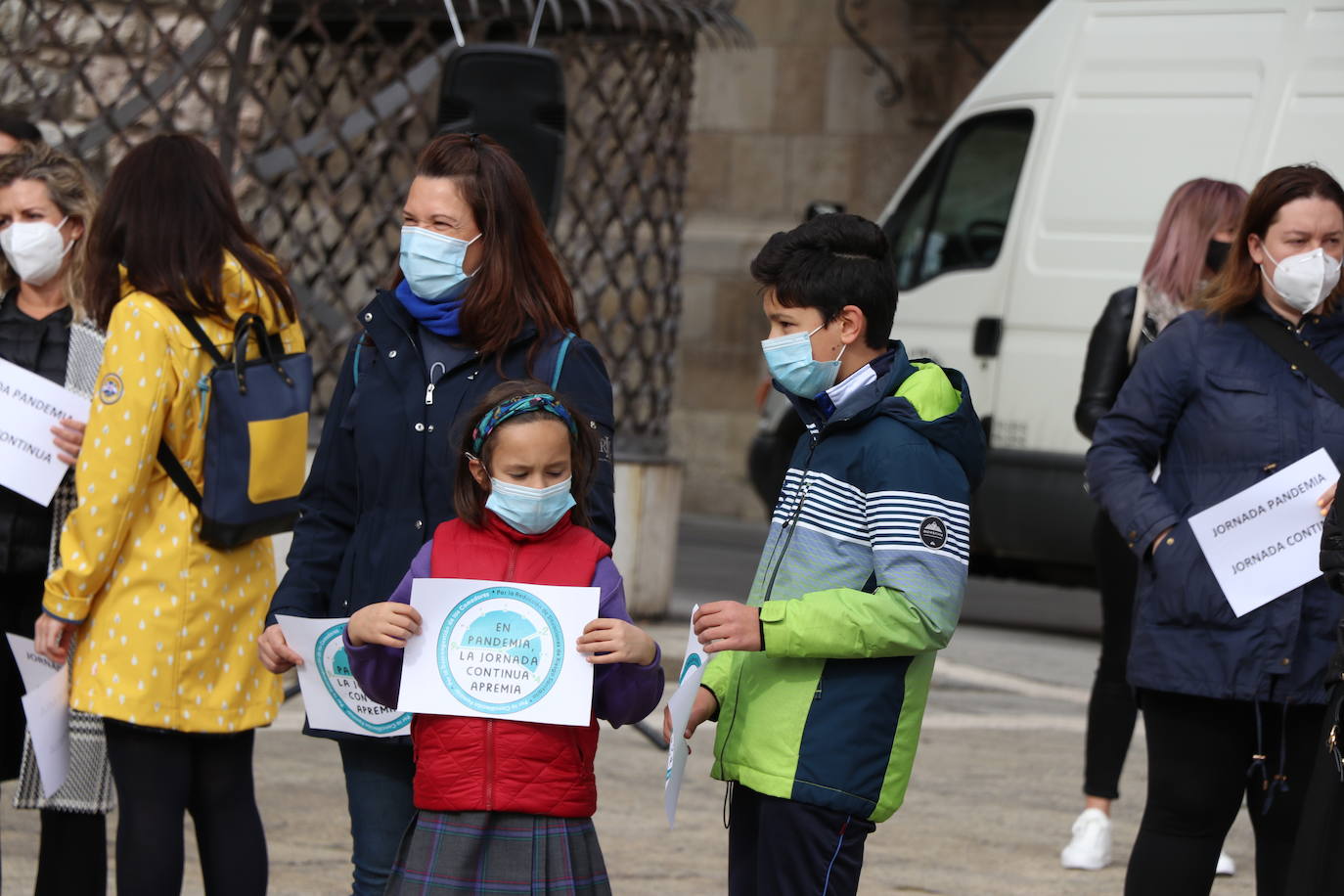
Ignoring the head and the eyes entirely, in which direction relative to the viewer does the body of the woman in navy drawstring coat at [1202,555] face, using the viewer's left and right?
facing the viewer and to the right of the viewer

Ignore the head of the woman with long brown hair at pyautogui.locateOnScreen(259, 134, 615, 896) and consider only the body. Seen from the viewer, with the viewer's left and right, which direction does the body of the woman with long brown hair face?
facing the viewer and to the left of the viewer

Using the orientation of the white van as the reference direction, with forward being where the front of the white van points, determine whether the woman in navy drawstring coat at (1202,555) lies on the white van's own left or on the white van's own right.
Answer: on the white van's own left

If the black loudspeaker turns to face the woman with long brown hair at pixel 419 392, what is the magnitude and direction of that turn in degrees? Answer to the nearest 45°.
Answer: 0° — it already faces them

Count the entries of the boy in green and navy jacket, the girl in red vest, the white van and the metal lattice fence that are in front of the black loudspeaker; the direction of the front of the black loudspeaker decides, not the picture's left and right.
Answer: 2

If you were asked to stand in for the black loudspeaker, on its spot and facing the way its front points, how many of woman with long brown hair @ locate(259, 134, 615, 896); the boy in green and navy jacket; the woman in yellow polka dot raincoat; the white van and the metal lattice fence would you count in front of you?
3

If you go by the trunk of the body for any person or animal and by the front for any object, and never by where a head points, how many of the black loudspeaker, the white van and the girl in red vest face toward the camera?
2

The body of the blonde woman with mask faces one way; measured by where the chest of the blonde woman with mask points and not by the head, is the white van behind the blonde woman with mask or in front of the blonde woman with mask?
behind

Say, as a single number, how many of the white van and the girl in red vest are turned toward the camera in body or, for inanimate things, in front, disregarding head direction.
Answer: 1

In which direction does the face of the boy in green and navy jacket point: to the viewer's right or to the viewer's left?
to the viewer's left

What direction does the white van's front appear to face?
to the viewer's left

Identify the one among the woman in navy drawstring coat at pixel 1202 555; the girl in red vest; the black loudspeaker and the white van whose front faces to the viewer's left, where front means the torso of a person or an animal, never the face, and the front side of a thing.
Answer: the white van

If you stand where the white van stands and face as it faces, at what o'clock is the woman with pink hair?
The woman with pink hair is roughly at 9 o'clock from the white van.

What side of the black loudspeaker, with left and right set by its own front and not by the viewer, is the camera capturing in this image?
front

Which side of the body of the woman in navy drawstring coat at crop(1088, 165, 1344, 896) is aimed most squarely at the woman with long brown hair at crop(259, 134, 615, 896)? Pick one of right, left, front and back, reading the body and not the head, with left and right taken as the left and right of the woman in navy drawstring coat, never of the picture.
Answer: right

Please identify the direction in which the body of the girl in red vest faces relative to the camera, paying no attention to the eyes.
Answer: toward the camera

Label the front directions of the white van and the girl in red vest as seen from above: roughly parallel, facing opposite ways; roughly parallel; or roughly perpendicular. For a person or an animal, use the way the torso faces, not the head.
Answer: roughly perpendicular
